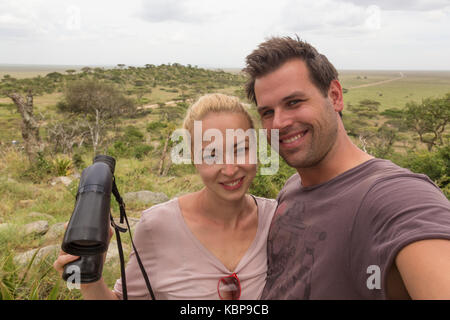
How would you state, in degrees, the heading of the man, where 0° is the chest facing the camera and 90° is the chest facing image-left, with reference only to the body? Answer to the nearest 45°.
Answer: approximately 45°

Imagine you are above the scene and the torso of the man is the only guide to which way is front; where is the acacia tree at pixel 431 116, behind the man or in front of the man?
behind

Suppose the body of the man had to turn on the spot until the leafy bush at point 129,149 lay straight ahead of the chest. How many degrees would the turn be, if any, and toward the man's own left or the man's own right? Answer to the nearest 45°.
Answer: approximately 90° to the man's own right

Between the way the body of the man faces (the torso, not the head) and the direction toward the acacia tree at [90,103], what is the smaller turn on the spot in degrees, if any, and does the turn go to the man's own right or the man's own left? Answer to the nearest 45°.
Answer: approximately 90° to the man's own right

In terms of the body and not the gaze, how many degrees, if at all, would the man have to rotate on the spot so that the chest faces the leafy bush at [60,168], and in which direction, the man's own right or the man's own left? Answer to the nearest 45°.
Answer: approximately 90° to the man's own right
